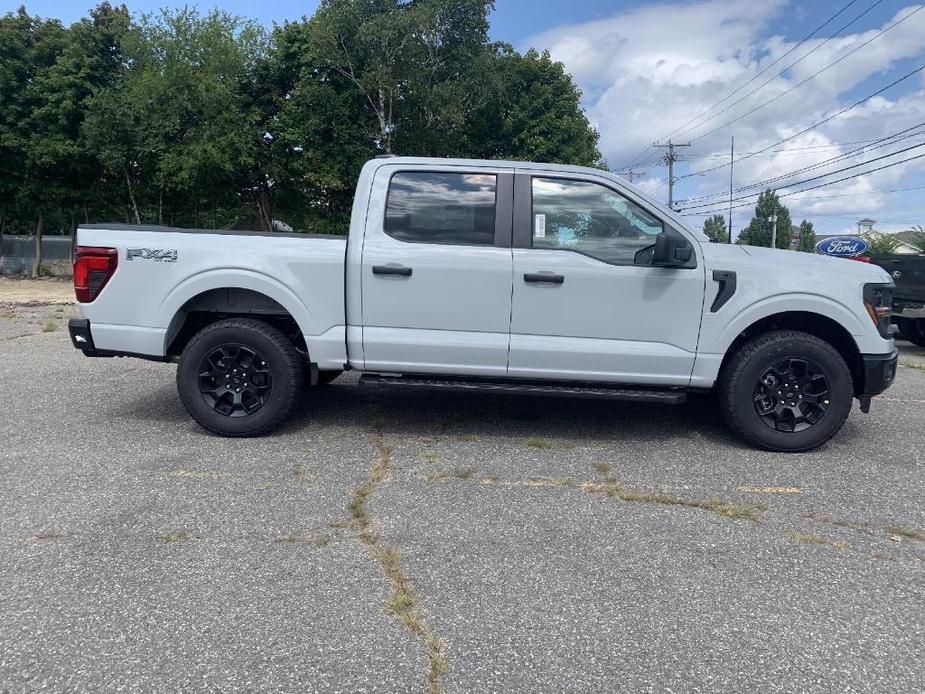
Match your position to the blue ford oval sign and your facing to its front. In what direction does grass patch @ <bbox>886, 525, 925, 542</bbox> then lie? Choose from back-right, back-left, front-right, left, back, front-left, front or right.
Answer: front

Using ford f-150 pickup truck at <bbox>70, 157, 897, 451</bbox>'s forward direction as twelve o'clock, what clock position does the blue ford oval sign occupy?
The blue ford oval sign is roughly at 10 o'clock from the ford f-150 pickup truck.

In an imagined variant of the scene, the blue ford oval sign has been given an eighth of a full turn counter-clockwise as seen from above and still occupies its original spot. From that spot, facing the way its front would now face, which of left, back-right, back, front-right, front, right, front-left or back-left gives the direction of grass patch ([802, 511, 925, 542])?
front-right

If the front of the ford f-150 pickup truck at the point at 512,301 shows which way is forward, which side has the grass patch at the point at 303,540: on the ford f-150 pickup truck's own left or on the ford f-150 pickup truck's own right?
on the ford f-150 pickup truck's own right

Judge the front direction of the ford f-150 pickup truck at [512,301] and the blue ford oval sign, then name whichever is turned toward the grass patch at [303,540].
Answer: the blue ford oval sign

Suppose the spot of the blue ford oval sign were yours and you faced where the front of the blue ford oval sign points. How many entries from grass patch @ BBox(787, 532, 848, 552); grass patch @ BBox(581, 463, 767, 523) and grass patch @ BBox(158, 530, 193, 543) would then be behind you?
0

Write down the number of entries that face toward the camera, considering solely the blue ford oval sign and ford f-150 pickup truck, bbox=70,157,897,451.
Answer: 1

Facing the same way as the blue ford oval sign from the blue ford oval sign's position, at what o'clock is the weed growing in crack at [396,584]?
The weed growing in crack is roughly at 12 o'clock from the blue ford oval sign.

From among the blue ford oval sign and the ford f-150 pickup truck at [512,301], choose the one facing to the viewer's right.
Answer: the ford f-150 pickup truck

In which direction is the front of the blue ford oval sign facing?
toward the camera

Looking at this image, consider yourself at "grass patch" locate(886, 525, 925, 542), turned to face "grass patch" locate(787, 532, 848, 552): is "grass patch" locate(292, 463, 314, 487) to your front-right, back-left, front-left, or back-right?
front-right

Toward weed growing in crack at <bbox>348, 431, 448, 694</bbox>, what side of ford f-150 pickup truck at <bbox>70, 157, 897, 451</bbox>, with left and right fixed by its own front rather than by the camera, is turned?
right

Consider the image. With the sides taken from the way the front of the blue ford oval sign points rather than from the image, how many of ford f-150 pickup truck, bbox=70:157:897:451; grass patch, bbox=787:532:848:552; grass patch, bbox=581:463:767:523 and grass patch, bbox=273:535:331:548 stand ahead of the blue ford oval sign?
4

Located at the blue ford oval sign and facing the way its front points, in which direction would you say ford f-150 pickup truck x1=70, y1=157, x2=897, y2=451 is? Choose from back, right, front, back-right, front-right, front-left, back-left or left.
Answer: front

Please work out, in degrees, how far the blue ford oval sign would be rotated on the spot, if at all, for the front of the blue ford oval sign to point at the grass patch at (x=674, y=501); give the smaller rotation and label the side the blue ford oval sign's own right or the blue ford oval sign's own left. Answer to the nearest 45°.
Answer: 0° — it already faces it

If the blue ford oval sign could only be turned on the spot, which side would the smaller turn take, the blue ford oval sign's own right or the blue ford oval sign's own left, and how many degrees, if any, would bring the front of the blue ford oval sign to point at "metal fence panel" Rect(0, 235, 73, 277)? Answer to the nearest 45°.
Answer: approximately 90° to the blue ford oval sign's own right

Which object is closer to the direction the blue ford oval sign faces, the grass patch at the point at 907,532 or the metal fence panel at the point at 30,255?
the grass patch

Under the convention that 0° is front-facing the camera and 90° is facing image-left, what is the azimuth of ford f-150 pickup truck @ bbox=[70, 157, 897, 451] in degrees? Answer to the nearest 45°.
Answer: approximately 270°

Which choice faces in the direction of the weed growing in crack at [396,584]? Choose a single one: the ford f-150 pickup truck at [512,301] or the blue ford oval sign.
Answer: the blue ford oval sign
